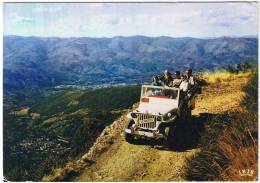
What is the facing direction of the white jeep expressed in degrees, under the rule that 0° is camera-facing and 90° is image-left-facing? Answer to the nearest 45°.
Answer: approximately 45°

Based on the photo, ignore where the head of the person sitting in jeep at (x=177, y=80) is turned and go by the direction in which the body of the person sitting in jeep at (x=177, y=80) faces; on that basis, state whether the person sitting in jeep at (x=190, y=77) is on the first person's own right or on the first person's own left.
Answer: on the first person's own left

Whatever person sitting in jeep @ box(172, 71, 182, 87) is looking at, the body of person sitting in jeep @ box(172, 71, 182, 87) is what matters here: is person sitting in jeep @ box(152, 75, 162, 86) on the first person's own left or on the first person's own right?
on the first person's own right

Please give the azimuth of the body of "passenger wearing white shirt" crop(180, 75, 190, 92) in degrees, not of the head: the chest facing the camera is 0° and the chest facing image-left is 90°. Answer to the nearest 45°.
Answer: approximately 45°
